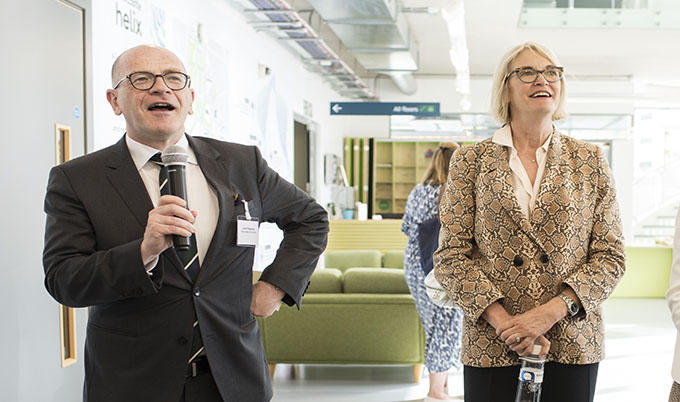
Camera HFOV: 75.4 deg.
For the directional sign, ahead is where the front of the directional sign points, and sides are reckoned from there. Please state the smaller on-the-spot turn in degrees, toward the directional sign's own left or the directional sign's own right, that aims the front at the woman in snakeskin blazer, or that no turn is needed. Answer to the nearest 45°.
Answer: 0° — it already faces them

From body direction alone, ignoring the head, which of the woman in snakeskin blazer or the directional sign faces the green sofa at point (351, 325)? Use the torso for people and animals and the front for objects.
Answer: the directional sign

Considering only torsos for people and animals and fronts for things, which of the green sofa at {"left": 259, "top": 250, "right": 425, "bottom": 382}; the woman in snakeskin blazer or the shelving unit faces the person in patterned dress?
the shelving unit

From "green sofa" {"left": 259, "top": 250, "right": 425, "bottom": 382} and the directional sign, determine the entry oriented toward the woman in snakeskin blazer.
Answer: the directional sign

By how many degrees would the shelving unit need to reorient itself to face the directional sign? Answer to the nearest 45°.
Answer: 0° — it already faces it

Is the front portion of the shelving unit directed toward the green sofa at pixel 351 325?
yes

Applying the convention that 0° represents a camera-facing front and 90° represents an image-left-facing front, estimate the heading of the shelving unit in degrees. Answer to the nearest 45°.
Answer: approximately 0°
